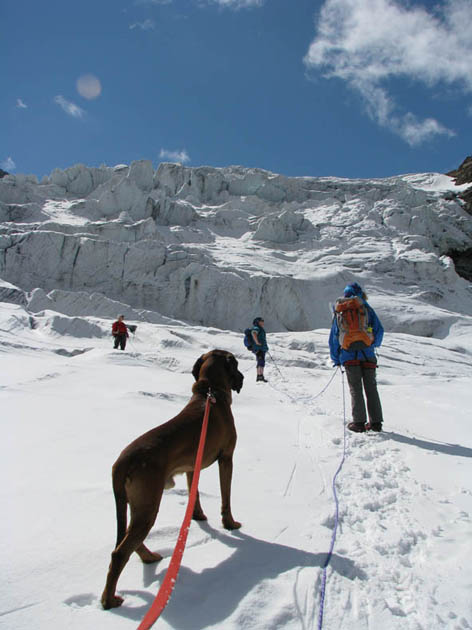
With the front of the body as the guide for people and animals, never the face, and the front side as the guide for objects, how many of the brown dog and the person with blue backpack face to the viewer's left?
0

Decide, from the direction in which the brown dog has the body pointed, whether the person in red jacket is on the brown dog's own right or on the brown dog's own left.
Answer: on the brown dog's own left

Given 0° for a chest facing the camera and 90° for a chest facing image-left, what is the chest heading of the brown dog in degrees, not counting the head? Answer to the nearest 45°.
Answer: approximately 225°

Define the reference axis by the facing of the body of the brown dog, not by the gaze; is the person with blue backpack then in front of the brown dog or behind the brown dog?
in front
